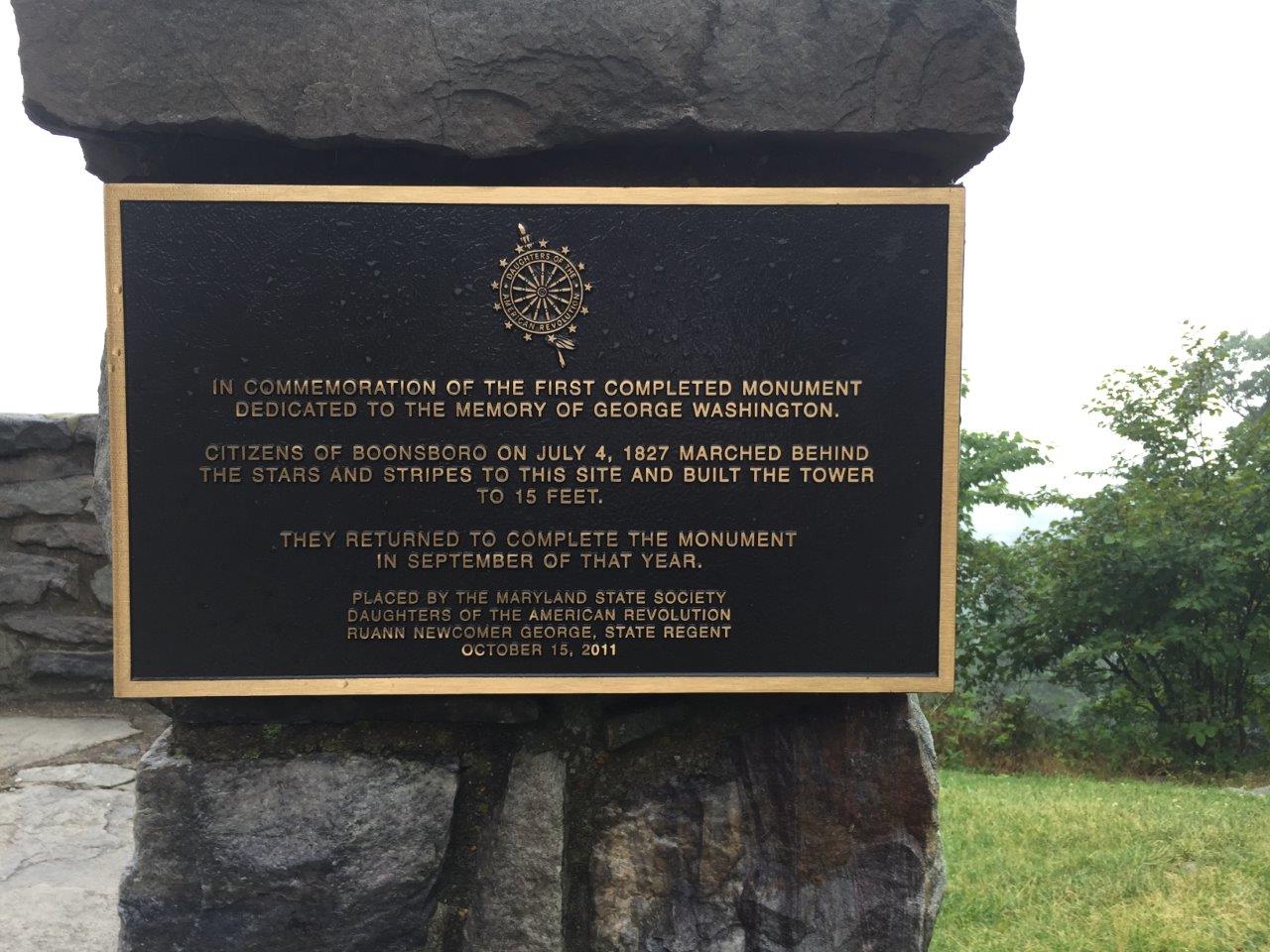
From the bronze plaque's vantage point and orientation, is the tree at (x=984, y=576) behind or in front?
behind

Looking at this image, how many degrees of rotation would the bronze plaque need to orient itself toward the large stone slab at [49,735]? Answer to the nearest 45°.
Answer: approximately 135° to its right

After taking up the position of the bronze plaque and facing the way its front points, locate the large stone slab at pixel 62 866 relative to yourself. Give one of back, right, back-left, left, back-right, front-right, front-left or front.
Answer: back-right

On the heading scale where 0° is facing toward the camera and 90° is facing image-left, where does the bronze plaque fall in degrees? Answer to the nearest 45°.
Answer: approximately 0°

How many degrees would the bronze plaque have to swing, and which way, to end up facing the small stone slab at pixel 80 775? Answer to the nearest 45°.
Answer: approximately 135° to its right

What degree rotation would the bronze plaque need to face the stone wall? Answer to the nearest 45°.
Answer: approximately 135° to its right
